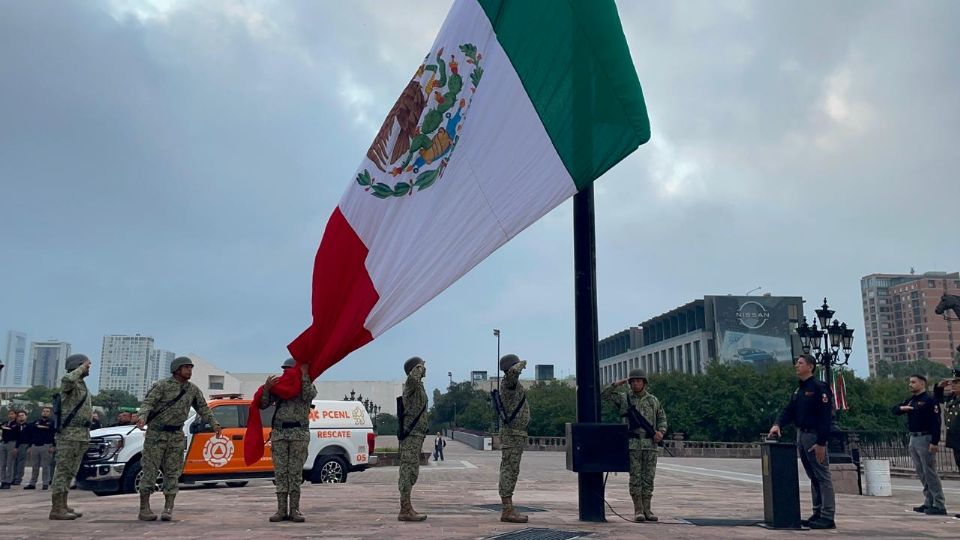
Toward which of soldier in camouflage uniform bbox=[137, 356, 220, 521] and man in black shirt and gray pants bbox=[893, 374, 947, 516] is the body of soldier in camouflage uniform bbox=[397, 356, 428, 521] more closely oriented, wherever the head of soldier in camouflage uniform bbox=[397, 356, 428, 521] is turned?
the man in black shirt and gray pants

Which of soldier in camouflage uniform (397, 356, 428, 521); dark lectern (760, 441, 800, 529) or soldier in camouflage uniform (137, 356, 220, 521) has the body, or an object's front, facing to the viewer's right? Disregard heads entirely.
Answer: soldier in camouflage uniform (397, 356, 428, 521)

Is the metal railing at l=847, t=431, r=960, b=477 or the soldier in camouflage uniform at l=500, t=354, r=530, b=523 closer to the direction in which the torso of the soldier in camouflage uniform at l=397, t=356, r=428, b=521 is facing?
the soldier in camouflage uniform

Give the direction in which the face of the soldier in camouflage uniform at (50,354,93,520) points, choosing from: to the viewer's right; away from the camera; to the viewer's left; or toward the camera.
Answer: to the viewer's right

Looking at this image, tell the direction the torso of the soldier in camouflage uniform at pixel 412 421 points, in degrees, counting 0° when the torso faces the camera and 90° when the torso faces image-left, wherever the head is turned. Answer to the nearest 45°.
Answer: approximately 270°

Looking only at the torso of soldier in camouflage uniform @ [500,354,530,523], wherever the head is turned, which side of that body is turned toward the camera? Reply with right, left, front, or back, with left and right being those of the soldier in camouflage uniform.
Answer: right

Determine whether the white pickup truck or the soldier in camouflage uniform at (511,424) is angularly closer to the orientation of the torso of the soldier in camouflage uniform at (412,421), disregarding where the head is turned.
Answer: the soldier in camouflage uniform

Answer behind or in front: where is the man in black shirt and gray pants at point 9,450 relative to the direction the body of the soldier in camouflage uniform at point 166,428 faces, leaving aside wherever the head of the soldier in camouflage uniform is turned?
behind

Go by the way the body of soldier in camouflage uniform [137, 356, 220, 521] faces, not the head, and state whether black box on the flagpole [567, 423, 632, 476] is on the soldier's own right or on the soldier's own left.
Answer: on the soldier's own left
